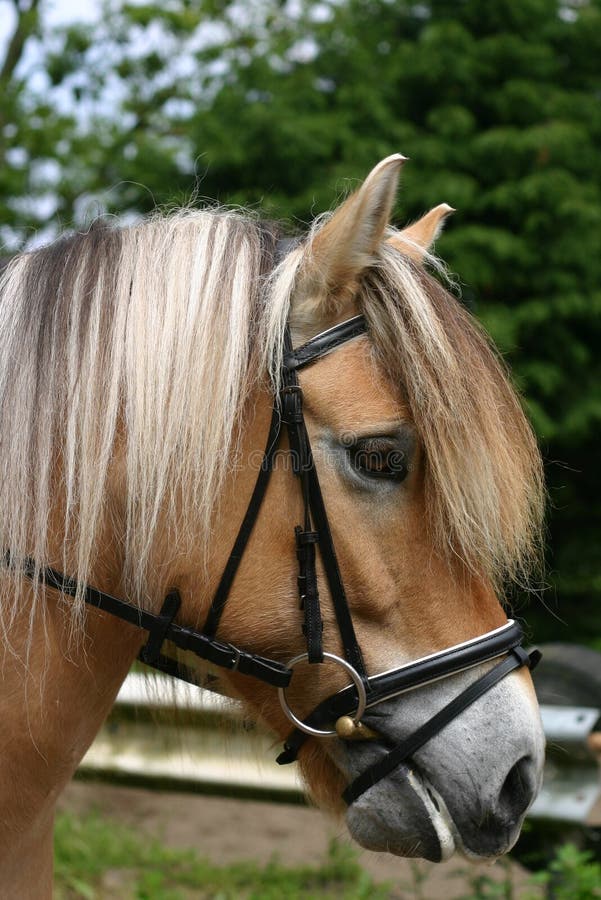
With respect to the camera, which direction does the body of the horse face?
to the viewer's right
